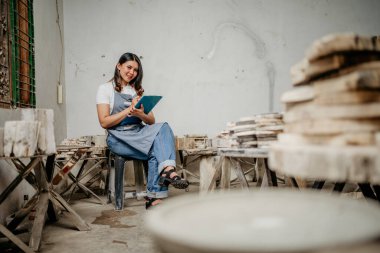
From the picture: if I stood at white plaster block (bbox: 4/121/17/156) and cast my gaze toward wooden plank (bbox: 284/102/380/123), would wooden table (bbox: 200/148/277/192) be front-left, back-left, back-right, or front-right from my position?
front-left

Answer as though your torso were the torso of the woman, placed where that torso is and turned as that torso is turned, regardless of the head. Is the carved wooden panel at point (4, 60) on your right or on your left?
on your right

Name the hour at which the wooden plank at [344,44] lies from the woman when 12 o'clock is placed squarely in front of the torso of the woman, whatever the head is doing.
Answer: The wooden plank is roughly at 1 o'clock from the woman.

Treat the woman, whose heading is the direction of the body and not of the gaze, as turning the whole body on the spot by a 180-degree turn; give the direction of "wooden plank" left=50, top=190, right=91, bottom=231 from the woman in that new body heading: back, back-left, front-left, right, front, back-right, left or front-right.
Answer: left

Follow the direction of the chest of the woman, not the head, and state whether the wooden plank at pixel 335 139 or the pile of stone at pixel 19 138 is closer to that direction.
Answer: the wooden plank

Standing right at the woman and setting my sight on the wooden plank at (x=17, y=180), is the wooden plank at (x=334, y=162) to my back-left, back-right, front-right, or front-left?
front-left

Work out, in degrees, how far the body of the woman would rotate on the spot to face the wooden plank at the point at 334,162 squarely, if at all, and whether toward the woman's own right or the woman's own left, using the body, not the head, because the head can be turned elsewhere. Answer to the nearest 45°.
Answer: approximately 45° to the woman's own right

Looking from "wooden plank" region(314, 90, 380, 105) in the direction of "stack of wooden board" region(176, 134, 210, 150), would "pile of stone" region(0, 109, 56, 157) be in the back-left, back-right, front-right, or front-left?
front-left

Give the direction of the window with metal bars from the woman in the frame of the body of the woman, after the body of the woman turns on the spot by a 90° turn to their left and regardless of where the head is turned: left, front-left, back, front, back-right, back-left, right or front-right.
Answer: back-left

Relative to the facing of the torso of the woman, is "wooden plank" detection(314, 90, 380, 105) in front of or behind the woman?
in front
